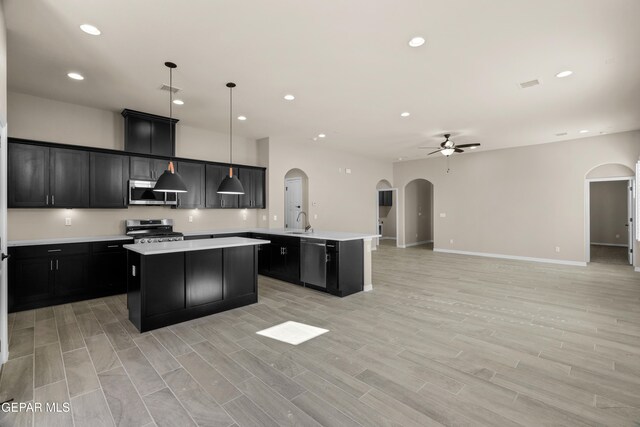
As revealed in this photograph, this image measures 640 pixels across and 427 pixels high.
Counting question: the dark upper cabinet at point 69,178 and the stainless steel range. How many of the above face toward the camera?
2

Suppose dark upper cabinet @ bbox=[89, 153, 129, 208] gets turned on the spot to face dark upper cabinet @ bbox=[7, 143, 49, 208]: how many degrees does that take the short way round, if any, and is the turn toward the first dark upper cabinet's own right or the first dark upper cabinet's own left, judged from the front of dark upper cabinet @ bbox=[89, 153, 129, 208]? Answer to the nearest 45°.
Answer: approximately 90° to the first dark upper cabinet's own right

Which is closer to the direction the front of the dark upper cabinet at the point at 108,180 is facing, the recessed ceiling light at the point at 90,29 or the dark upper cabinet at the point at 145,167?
the recessed ceiling light

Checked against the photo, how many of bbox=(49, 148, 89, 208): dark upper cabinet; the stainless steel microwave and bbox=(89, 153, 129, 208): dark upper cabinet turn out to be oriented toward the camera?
3

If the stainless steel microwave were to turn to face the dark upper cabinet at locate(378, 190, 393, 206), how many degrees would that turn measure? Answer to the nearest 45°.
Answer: approximately 90° to its left

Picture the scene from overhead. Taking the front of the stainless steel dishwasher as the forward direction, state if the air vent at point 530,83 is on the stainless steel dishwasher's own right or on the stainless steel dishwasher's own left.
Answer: on the stainless steel dishwasher's own left

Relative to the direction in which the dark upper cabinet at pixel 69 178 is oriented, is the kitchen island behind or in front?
in front

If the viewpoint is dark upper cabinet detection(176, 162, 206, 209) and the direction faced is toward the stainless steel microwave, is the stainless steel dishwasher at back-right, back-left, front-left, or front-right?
back-left

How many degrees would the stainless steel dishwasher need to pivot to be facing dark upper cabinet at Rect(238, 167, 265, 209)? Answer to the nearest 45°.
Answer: approximately 90° to its right

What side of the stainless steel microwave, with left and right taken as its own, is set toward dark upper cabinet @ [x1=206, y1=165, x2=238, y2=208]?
left

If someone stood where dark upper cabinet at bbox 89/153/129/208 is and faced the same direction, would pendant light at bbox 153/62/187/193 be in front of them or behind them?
in front
